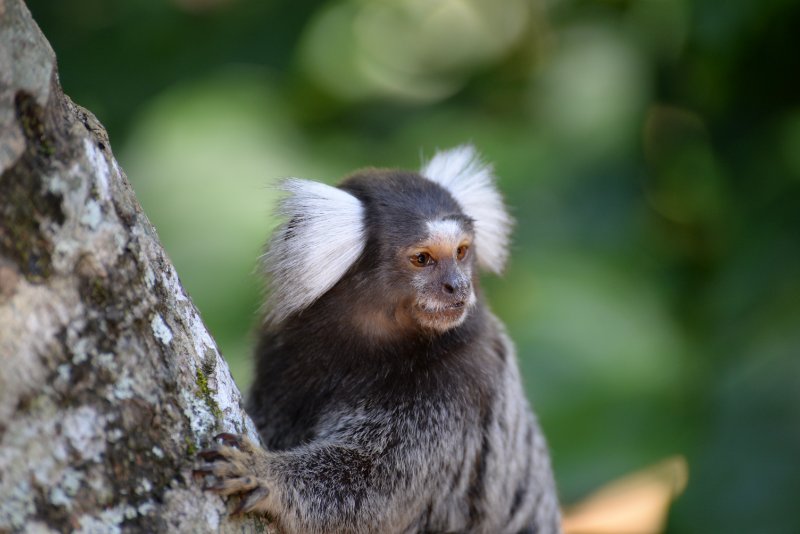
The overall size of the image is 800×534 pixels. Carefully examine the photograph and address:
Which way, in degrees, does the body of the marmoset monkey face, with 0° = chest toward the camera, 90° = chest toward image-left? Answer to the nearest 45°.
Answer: approximately 45°

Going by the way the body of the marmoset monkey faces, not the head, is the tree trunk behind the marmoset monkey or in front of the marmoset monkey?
in front
